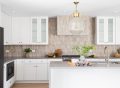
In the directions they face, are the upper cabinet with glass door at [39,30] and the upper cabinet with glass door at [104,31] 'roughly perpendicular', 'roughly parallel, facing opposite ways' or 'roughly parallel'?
roughly parallel

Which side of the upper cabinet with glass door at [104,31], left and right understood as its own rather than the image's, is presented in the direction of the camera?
front

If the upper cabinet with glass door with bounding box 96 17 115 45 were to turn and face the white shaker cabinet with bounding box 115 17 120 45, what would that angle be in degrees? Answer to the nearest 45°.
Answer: approximately 90° to its left

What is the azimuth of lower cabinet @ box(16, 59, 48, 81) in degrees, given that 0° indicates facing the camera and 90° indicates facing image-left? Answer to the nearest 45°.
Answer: approximately 0°

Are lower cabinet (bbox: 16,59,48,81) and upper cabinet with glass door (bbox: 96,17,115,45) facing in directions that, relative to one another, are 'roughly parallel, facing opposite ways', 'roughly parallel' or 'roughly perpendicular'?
roughly parallel

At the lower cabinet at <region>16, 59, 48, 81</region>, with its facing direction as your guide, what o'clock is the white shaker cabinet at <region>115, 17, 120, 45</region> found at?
The white shaker cabinet is roughly at 9 o'clock from the lower cabinet.

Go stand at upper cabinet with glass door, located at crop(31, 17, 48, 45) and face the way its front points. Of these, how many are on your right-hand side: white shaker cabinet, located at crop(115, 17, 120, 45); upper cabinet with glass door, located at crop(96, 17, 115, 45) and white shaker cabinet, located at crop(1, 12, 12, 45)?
1

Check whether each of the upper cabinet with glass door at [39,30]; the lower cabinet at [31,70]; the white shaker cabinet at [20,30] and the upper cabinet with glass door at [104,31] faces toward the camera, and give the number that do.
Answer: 4

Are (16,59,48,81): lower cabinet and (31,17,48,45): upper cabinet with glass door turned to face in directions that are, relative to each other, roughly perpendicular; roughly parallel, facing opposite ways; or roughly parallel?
roughly parallel

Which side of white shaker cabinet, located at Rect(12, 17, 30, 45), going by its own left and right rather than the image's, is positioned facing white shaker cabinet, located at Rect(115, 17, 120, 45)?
left

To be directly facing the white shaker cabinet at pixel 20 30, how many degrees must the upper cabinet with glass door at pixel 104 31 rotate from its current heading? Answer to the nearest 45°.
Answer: approximately 90° to its right

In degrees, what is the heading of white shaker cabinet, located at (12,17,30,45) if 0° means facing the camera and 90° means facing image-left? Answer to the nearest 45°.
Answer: approximately 0°
